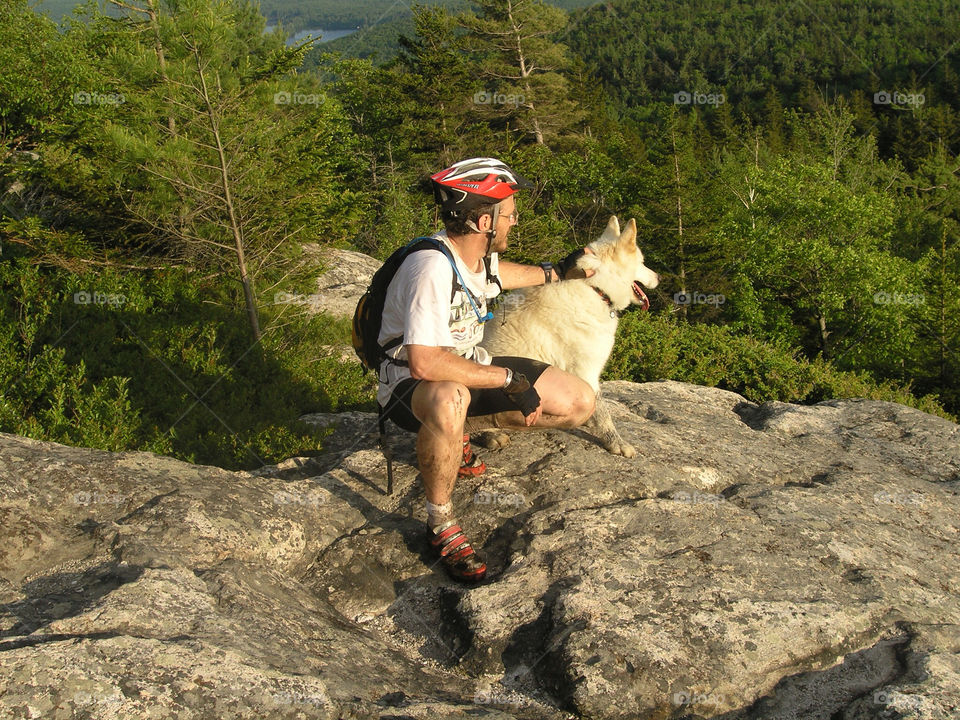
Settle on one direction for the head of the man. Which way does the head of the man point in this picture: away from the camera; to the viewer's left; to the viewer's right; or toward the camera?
to the viewer's right

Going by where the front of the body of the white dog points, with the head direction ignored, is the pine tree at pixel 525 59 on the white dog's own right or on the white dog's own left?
on the white dog's own left

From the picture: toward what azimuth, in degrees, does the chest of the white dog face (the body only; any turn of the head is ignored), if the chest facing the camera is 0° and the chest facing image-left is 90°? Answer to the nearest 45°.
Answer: approximately 270°

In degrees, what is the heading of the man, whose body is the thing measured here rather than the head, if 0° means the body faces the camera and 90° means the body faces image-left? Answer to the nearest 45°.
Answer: approximately 315°

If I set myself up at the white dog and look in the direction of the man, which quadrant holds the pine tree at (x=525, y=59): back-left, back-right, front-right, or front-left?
back-right

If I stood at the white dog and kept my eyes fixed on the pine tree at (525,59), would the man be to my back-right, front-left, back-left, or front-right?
back-left

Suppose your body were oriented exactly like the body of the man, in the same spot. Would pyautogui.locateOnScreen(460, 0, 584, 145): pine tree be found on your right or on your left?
on your left

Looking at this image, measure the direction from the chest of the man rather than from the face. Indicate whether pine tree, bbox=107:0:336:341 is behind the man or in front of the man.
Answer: behind
